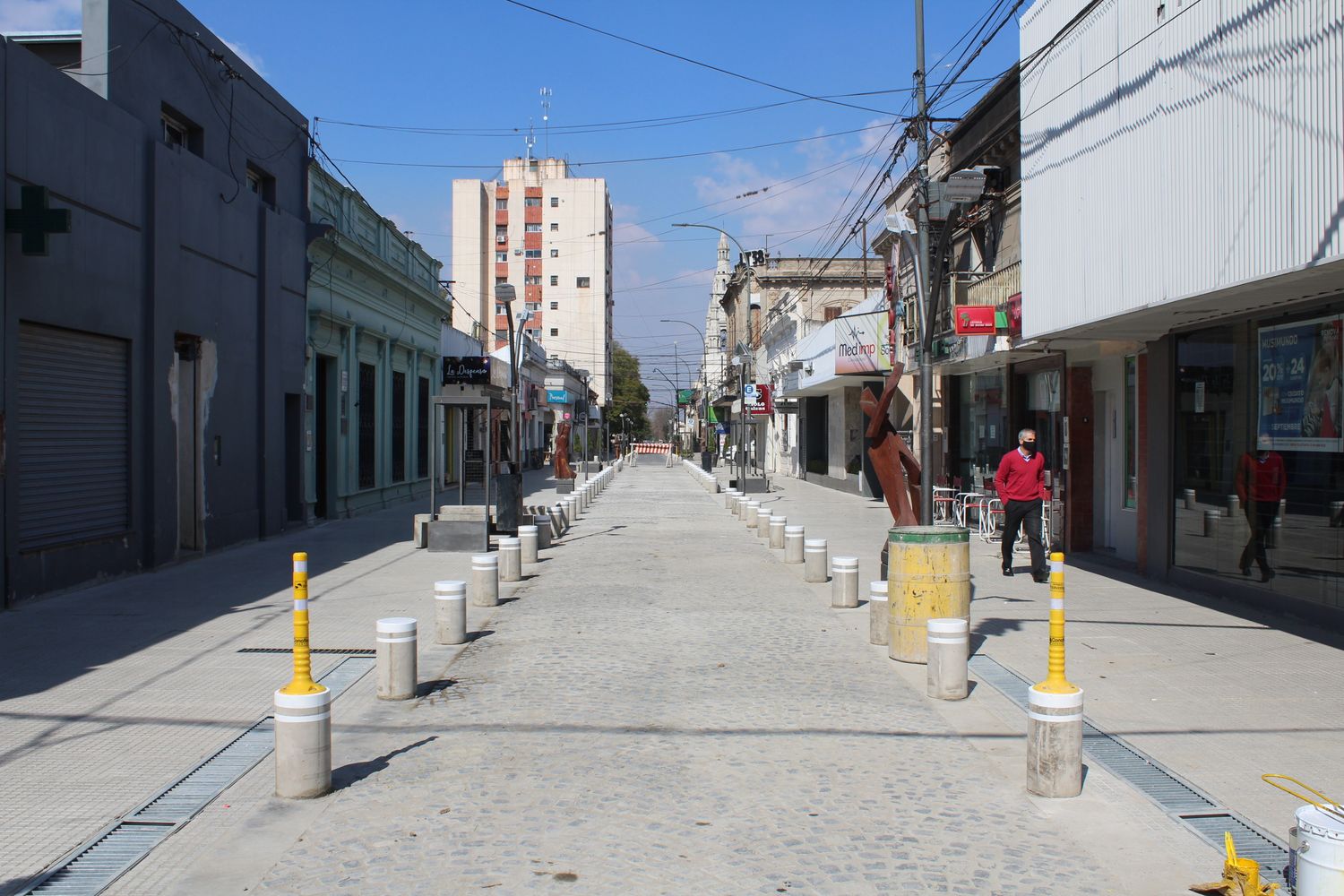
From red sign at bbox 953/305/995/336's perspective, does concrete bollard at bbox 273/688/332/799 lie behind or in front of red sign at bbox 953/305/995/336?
in front

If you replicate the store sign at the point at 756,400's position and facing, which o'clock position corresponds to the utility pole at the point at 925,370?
The utility pole is roughly at 12 o'clock from the store sign.

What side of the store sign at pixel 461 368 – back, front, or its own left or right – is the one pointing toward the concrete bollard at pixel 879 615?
front

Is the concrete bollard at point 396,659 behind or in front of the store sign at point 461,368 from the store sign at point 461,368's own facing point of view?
in front

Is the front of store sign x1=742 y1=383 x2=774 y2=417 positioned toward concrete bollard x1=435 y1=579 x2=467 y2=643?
yes

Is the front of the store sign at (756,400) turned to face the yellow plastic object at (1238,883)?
yes

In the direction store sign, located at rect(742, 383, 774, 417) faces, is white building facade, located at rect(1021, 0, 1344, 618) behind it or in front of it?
in front

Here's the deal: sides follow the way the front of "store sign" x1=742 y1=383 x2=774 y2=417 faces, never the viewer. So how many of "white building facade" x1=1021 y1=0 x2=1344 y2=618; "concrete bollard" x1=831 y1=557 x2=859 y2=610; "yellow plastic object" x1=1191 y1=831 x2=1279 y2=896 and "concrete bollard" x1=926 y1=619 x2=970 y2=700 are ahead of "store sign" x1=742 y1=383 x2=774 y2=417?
4

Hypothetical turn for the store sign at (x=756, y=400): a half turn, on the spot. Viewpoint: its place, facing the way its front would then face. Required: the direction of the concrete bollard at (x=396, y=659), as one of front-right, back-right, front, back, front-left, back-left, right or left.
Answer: back

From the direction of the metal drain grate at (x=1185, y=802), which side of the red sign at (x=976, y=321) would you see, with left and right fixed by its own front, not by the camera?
front

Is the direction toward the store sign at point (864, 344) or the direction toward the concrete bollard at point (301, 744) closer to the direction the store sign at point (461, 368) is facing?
the concrete bollard

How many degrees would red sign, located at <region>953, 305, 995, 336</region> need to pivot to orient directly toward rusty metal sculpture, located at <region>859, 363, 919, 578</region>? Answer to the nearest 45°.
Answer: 0° — it already faces it

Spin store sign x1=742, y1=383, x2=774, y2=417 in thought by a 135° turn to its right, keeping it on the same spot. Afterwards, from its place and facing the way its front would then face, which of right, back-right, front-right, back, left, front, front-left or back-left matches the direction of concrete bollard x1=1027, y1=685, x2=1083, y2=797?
back-left

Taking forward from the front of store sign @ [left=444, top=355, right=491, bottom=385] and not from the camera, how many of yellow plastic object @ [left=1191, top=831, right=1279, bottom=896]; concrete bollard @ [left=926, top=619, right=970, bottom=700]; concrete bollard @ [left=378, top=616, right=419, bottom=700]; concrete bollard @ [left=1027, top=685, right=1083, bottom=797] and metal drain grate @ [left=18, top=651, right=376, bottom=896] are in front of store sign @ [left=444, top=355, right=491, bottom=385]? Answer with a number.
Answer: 5

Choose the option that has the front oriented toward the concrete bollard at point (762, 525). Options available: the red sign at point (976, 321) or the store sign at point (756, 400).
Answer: the store sign

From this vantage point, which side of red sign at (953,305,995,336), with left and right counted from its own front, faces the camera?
front

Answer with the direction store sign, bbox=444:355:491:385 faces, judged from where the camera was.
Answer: facing the viewer

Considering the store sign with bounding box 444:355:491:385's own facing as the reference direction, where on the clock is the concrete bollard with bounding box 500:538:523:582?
The concrete bollard is roughly at 12 o'clock from the store sign.

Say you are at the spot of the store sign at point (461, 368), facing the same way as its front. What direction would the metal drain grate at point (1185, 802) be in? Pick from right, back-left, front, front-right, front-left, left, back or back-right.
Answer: front
